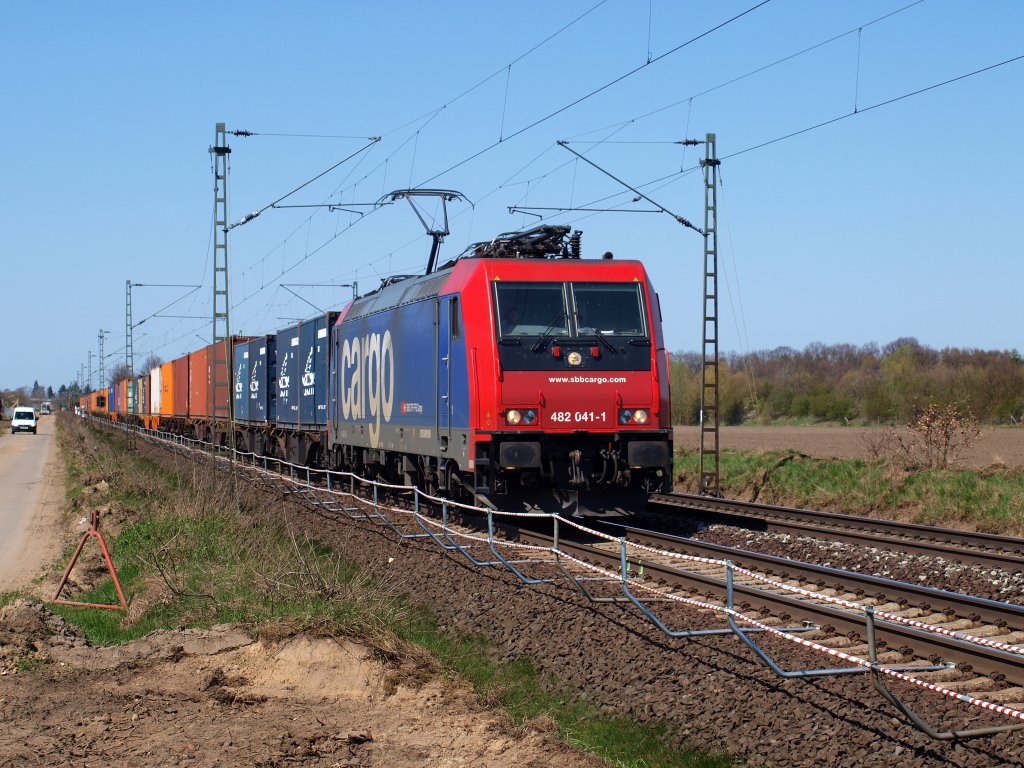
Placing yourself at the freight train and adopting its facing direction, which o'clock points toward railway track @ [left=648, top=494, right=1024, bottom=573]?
The railway track is roughly at 11 o'clock from the freight train.

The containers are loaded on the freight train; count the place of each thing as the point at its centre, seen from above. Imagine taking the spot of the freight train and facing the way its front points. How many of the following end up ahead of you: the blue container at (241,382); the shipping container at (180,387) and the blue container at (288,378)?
0

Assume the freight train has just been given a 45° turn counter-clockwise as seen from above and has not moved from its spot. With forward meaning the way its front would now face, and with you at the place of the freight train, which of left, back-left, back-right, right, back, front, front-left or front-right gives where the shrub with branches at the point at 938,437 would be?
front-left

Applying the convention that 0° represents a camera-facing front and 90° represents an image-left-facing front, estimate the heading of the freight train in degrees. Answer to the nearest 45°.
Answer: approximately 315°
